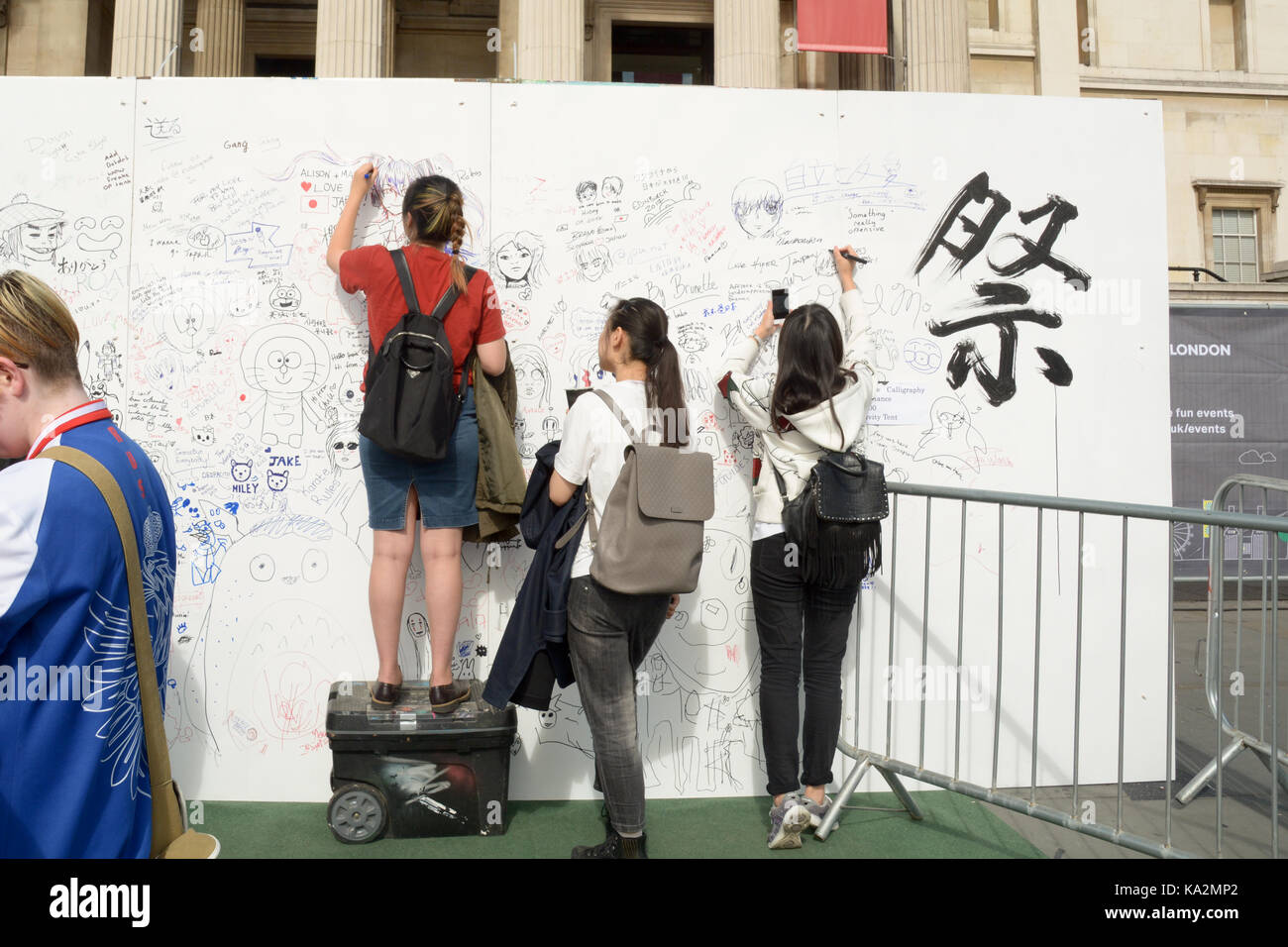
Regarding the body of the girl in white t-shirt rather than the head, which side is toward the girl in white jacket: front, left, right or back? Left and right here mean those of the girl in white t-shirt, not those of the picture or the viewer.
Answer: right

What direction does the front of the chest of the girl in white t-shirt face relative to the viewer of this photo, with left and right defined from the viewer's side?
facing away from the viewer and to the left of the viewer

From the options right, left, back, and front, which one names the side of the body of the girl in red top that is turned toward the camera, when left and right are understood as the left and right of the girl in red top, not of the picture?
back

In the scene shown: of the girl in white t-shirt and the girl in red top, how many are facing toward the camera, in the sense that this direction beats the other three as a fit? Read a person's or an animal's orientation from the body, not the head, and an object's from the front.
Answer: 0

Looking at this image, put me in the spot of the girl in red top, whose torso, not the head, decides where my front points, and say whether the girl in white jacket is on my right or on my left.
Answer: on my right

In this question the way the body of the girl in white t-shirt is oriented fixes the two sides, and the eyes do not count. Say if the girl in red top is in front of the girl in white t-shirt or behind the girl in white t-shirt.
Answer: in front

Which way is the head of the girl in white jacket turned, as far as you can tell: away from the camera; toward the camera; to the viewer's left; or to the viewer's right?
away from the camera
